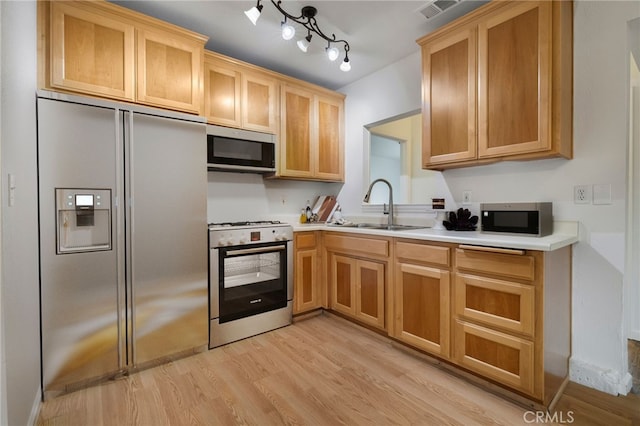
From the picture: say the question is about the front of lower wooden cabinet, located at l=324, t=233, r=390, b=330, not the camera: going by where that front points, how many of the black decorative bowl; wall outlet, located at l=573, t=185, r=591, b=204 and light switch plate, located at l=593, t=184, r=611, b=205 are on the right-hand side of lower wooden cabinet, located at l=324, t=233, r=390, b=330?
0

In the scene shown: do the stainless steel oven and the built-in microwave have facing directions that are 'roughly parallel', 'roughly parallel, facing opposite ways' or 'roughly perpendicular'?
roughly parallel

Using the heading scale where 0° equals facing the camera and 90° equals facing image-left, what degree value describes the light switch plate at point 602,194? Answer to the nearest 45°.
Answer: approximately 0°

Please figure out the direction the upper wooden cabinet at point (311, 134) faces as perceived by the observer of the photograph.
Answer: facing the viewer and to the right of the viewer

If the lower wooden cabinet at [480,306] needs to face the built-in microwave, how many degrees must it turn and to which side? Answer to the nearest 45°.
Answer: approximately 45° to its right

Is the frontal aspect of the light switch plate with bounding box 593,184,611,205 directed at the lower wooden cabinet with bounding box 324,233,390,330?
no

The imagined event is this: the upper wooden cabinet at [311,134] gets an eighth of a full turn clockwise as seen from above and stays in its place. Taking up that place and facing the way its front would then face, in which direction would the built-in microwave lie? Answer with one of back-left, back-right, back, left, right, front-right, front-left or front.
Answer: front-right

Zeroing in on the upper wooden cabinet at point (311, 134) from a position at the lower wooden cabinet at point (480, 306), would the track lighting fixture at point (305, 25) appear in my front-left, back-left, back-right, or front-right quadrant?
front-left

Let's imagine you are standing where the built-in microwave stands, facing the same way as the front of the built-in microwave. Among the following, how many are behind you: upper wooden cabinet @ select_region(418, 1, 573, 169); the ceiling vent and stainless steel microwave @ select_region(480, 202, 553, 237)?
0

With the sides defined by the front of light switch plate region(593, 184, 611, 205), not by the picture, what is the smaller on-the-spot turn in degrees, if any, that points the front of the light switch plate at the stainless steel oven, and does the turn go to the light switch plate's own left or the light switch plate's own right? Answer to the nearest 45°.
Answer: approximately 45° to the light switch plate's own right

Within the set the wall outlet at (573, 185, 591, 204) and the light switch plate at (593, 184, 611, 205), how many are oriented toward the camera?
2

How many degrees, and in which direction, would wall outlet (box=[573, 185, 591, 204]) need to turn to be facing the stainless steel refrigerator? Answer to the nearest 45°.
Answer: approximately 45° to its right

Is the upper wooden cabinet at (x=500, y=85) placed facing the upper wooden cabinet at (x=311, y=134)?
no
